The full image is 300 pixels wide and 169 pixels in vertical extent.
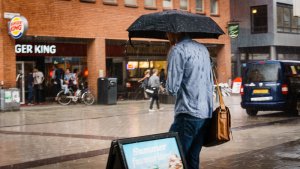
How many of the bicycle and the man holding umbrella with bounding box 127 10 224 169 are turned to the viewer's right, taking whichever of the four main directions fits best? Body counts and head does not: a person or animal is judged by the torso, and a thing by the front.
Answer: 1

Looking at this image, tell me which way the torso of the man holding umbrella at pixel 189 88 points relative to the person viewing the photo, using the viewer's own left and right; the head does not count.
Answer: facing away from the viewer and to the left of the viewer

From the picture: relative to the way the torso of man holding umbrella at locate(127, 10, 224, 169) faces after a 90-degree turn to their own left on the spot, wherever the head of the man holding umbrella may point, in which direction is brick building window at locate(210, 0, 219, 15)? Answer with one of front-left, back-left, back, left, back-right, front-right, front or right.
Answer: back-right

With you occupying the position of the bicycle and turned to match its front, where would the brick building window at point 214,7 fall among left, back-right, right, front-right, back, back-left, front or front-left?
front-left

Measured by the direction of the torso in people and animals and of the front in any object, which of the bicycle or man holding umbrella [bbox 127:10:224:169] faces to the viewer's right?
the bicycle

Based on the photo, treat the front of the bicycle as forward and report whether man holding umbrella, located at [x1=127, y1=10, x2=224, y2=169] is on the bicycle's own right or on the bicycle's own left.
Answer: on the bicycle's own right

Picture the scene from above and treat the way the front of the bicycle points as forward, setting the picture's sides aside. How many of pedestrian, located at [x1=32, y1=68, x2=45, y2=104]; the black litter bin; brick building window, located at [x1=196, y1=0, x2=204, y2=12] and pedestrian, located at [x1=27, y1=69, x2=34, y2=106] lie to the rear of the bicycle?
2

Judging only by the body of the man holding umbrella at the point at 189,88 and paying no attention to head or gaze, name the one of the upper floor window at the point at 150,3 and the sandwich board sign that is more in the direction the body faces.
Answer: the upper floor window
